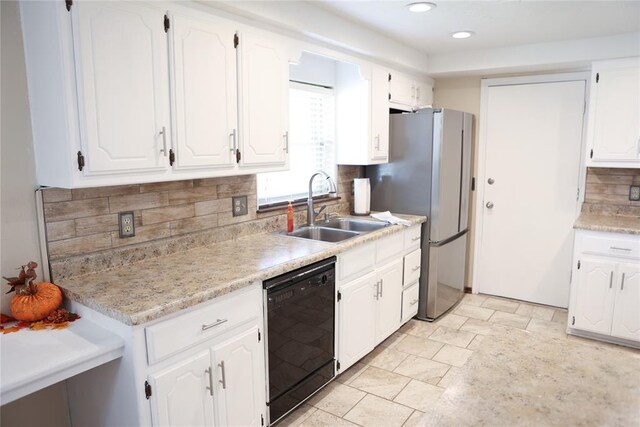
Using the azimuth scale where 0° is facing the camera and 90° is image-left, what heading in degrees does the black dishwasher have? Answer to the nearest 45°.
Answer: approximately 315°

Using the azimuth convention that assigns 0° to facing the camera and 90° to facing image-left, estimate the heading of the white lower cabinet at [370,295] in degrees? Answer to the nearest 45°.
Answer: approximately 315°

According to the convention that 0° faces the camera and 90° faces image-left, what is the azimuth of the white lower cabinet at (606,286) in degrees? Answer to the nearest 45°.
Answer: approximately 0°

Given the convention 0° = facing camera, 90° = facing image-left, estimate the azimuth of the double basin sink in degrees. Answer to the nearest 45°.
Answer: approximately 315°

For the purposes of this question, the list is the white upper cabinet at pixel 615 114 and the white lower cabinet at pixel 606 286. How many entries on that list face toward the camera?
2

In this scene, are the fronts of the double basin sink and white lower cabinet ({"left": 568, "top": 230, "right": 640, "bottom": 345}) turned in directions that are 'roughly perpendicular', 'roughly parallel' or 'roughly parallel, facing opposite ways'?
roughly perpendicular

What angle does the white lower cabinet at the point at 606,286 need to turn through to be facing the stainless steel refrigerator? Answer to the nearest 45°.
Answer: approximately 90° to its right

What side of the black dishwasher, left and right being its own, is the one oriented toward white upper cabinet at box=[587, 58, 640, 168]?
left

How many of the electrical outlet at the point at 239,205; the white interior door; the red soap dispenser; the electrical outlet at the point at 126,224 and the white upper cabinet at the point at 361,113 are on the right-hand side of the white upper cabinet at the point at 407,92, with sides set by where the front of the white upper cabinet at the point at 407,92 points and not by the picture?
4

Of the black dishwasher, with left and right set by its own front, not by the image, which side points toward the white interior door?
left

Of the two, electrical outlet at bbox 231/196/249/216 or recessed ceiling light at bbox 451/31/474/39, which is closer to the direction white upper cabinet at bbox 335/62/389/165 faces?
the recessed ceiling light

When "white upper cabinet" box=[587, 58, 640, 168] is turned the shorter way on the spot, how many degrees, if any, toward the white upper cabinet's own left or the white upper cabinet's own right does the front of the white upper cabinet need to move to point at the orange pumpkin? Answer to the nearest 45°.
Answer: approximately 45° to the white upper cabinet's own right
